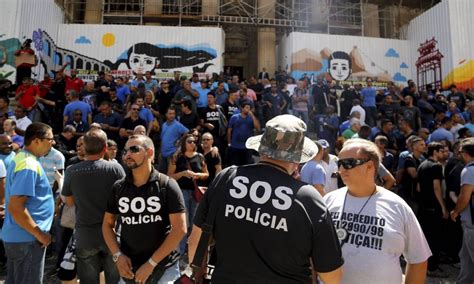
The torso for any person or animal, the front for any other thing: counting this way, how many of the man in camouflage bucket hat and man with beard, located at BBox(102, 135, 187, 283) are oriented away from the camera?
1

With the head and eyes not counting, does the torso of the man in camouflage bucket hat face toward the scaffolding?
yes

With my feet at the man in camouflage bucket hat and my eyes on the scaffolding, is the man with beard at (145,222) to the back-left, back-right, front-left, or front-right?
front-left

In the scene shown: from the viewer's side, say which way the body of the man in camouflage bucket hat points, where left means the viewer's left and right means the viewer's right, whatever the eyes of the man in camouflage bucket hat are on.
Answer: facing away from the viewer

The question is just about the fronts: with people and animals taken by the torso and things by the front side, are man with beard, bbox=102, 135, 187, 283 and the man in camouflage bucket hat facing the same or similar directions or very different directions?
very different directions

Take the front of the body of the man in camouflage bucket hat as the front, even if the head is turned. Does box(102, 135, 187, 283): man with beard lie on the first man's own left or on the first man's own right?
on the first man's own left

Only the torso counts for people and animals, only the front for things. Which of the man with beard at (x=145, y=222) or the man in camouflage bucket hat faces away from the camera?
the man in camouflage bucket hat

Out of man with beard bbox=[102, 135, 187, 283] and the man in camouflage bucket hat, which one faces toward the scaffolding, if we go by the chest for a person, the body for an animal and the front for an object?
the man in camouflage bucket hat

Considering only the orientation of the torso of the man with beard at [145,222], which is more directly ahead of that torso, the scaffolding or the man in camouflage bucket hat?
the man in camouflage bucket hat

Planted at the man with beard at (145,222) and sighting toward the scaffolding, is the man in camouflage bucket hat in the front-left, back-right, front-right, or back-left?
back-right

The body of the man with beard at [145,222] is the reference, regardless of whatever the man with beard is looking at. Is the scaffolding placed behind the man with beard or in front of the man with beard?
behind

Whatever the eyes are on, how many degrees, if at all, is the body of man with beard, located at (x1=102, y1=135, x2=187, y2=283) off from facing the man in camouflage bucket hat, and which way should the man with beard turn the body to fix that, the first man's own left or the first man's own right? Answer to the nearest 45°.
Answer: approximately 90° to the first man's own left

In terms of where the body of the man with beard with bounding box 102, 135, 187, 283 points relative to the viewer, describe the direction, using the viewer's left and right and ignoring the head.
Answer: facing the viewer and to the left of the viewer
